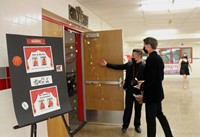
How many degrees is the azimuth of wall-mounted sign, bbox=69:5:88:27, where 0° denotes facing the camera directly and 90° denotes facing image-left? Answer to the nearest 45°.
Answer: approximately 315°

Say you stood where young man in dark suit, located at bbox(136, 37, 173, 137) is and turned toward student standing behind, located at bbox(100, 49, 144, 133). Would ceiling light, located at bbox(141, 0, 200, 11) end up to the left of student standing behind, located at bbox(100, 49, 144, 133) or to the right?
right

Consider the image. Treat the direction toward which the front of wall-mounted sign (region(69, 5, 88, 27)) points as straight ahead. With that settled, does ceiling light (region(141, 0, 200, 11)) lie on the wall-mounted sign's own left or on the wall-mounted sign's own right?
on the wall-mounted sign's own left

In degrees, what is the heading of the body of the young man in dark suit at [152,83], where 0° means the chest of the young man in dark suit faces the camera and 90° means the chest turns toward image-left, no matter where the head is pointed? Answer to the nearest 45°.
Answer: approximately 90°

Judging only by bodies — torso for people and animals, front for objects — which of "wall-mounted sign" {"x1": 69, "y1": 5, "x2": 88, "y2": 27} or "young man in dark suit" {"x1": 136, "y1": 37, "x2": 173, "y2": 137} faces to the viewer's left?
the young man in dark suit

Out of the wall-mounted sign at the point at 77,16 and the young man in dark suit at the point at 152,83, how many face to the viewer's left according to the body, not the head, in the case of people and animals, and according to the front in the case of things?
1

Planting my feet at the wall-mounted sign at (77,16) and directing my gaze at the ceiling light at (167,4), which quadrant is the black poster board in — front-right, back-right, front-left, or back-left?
back-right

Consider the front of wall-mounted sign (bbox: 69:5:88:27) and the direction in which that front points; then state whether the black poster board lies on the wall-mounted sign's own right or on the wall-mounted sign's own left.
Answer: on the wall-mounted sign's own right

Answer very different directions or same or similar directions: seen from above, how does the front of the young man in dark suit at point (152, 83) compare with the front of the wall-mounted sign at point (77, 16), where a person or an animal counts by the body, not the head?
very different directions

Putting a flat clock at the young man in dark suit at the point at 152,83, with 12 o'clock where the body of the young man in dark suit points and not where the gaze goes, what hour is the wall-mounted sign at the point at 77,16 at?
The wall-mounted sign is roughly at 1 o'clock from the young man in dark suit.

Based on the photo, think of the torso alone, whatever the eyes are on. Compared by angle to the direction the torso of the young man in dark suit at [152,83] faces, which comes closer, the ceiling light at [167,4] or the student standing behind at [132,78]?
the student standing behind

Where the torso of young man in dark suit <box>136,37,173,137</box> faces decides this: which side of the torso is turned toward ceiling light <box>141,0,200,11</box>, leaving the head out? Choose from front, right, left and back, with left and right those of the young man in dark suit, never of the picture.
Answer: right
